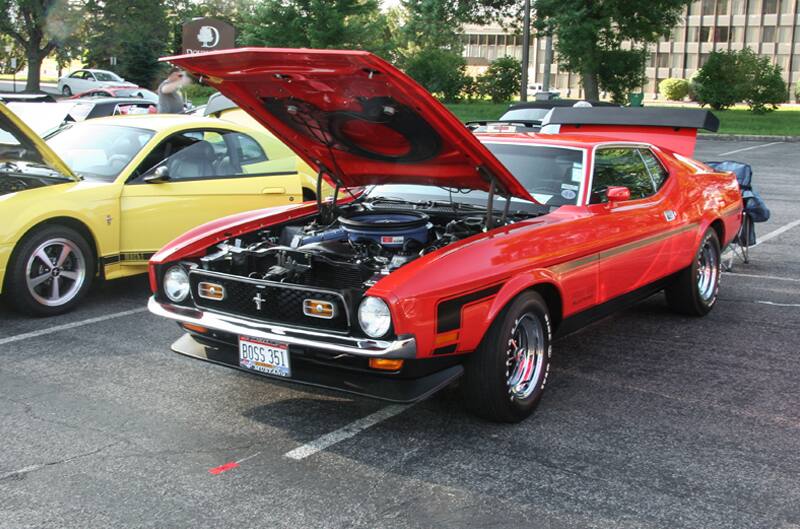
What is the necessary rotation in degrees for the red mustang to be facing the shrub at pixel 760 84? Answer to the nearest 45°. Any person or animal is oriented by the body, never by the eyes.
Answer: approximately 135° to its right

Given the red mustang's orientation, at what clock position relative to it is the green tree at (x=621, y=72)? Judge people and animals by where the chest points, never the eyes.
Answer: The green tree is roughly at 5 o'clock from the red mustang.

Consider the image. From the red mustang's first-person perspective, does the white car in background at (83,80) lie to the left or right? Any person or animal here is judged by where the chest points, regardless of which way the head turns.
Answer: on its right

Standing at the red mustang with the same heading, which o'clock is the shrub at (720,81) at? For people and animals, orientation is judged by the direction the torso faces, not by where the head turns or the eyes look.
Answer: The shrub is roughly at 5 o'clock from the red mustang.

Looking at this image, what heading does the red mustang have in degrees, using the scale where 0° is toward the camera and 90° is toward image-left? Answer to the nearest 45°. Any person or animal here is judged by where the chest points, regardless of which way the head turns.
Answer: approximately 45°

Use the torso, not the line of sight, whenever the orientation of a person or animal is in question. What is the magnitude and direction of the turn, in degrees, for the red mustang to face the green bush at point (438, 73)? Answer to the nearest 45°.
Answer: approximately 135° to its right

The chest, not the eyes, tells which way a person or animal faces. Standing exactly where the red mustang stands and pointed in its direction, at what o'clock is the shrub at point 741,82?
The shrub is roughly at 5 o'clock from the red mustang.

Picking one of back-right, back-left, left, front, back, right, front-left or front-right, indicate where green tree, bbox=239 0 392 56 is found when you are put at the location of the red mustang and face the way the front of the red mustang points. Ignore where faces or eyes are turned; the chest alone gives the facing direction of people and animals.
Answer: back-right
